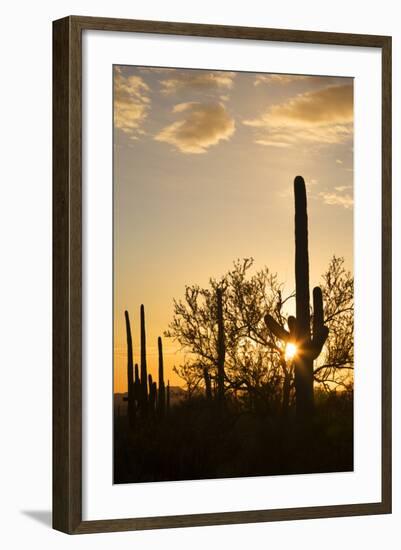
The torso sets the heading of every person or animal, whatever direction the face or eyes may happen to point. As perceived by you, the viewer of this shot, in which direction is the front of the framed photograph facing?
facing the viewer and to the right of the viewer
